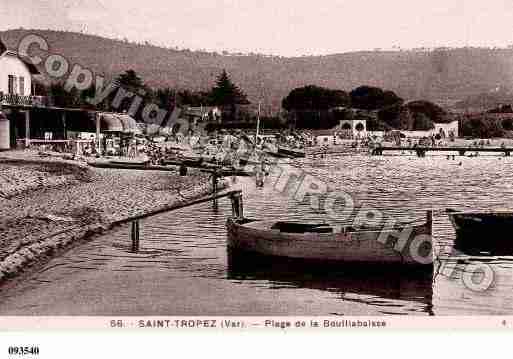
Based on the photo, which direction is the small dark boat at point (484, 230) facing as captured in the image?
to the viewer's left
